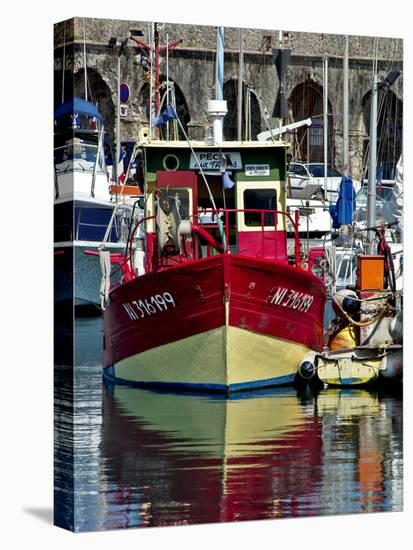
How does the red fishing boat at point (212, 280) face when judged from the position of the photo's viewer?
facing the viewer

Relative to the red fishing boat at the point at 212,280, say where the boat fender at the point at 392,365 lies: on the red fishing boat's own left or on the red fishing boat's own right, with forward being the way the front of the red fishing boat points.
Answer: on the red fishing boat's own left

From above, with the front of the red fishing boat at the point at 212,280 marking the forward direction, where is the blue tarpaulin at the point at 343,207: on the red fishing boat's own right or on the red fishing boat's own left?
on the red fishing boat's own left

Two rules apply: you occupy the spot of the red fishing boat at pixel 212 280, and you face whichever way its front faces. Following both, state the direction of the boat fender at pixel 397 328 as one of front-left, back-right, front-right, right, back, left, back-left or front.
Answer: left

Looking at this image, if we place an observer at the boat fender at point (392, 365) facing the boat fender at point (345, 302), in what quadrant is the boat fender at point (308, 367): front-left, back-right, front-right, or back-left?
front-left

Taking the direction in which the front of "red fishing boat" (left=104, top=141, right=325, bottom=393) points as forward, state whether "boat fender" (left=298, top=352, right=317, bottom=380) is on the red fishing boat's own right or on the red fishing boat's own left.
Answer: on the red fishing boat's own left
